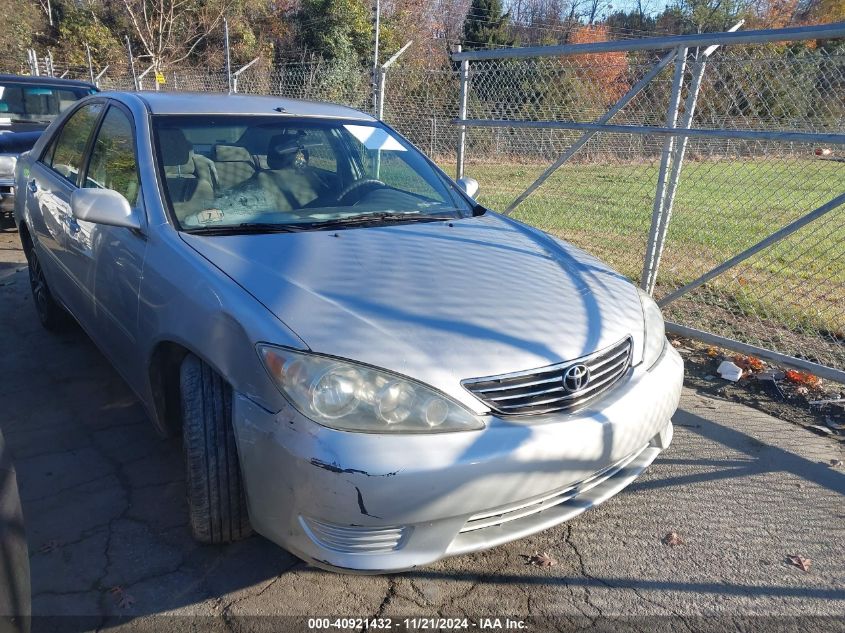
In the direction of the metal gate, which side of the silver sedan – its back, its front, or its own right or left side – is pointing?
left

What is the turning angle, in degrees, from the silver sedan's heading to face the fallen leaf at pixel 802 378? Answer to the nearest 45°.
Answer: approximately 90° to its left

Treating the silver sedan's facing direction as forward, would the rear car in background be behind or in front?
behind

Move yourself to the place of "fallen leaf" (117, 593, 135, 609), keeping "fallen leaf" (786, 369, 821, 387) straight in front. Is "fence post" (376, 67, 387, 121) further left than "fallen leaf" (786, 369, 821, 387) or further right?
left

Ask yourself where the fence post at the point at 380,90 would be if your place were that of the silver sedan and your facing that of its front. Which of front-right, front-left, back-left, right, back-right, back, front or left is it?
back-left

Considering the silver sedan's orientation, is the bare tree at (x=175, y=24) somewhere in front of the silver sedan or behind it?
behind

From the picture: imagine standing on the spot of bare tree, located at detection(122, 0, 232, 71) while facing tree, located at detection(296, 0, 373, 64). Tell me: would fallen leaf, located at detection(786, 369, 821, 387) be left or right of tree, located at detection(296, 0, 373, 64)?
right
